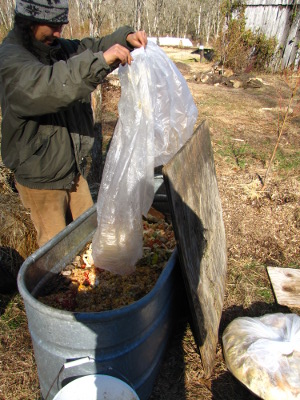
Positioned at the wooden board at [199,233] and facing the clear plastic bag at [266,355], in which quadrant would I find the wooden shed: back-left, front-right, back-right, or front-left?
back-left

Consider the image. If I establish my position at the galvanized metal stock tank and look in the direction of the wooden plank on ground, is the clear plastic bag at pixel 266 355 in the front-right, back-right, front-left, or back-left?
front-right

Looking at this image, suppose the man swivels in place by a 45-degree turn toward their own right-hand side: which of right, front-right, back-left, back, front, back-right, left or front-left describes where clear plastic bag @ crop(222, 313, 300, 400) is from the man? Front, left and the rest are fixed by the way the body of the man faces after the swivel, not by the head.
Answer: front-left

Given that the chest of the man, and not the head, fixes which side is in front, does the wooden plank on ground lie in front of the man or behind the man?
in front

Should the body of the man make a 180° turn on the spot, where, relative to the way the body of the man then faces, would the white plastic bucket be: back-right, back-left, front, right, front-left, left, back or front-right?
back-left

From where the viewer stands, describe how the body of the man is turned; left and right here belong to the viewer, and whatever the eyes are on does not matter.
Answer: facing the viewer and to the right of the viewer

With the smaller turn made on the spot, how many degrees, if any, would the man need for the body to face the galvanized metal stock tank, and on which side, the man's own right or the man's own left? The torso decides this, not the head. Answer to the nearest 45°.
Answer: approximately 45° to the man's own right

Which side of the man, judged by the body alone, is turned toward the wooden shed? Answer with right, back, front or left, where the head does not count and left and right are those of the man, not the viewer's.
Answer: left

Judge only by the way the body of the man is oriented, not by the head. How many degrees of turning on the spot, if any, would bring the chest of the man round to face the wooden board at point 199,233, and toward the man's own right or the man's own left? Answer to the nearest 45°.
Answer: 0° — they already face it

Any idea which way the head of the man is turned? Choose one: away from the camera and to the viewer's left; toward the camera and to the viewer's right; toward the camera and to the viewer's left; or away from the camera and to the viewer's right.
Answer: toward the camera and to the viewer's right
